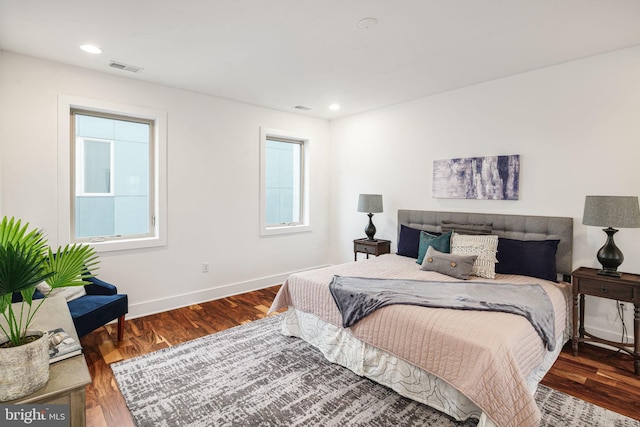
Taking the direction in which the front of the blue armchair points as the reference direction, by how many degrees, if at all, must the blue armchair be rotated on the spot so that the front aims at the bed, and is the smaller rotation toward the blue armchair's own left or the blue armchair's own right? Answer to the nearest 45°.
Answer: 0° — it already faces it

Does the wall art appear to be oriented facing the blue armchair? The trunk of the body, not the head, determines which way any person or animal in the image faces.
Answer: yes

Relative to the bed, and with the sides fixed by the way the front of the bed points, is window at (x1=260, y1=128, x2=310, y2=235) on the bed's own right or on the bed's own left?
on the bed's own right

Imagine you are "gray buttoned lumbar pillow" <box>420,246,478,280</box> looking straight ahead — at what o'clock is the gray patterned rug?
The gray patterned rug is roughly at 12 o'clock from the gray buttoned lumbar pillow.

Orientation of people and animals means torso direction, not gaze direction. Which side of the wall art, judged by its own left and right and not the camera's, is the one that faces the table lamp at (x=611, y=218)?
left

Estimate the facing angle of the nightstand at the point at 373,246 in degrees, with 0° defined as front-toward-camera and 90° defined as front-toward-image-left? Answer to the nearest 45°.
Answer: approximately 45°

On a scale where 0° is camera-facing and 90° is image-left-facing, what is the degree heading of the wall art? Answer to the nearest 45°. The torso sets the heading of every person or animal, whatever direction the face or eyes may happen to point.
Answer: approximately 45°
